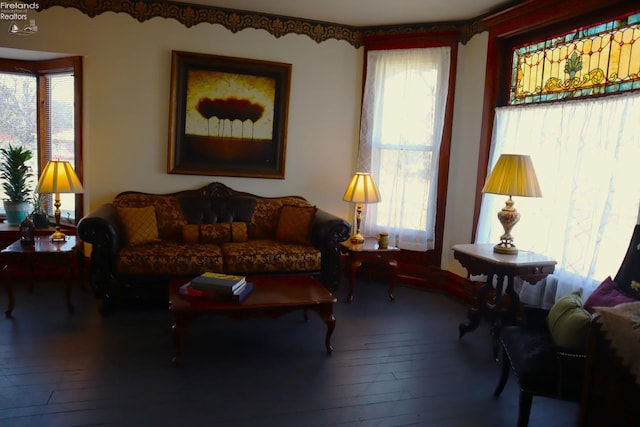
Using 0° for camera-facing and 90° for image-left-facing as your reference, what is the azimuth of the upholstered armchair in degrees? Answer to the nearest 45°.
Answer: approximately 45°

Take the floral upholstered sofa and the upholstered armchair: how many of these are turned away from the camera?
0

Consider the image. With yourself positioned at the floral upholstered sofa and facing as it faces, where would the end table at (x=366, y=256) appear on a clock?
The end table is roughly at 9 o'clock from the floral upholstered sofa.

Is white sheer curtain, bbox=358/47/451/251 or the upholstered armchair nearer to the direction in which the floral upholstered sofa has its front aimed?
the upholstered armchair

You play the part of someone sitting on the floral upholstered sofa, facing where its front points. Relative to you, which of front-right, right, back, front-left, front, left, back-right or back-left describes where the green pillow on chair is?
front-left

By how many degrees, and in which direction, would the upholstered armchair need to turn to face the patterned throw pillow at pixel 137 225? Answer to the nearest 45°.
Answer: approximately 45° to its right

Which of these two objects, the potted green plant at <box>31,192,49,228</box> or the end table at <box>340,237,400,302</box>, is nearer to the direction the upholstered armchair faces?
the potted green plant

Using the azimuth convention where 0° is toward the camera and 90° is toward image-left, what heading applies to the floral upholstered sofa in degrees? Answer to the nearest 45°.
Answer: approximately 0°

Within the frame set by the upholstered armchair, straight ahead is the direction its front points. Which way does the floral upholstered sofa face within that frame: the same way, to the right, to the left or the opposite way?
to the left

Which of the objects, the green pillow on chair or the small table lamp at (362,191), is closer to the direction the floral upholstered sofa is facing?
the green pillow on chair

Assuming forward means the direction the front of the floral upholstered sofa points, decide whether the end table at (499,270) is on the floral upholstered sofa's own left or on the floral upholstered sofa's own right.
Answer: on the floral upholstered sofa's own left

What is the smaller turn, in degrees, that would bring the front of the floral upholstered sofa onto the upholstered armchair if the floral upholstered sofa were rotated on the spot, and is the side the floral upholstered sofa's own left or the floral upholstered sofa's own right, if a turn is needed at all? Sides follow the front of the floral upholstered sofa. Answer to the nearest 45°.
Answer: approximately 45° to the floral upholstered sofa's own left
